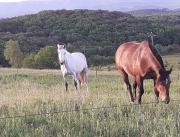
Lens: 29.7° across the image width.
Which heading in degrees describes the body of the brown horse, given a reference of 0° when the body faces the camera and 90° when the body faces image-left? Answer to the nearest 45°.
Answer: approximately 315°

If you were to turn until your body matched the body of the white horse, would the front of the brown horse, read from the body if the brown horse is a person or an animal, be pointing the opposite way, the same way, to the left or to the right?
to the left

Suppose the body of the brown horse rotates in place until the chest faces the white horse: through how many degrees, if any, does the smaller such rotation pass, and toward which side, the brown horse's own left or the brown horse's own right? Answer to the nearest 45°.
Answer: approximately 180°

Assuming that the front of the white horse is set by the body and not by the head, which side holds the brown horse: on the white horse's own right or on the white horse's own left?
on the white horse's own left

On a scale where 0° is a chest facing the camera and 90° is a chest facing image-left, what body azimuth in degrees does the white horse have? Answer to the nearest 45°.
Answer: approximately 45°
